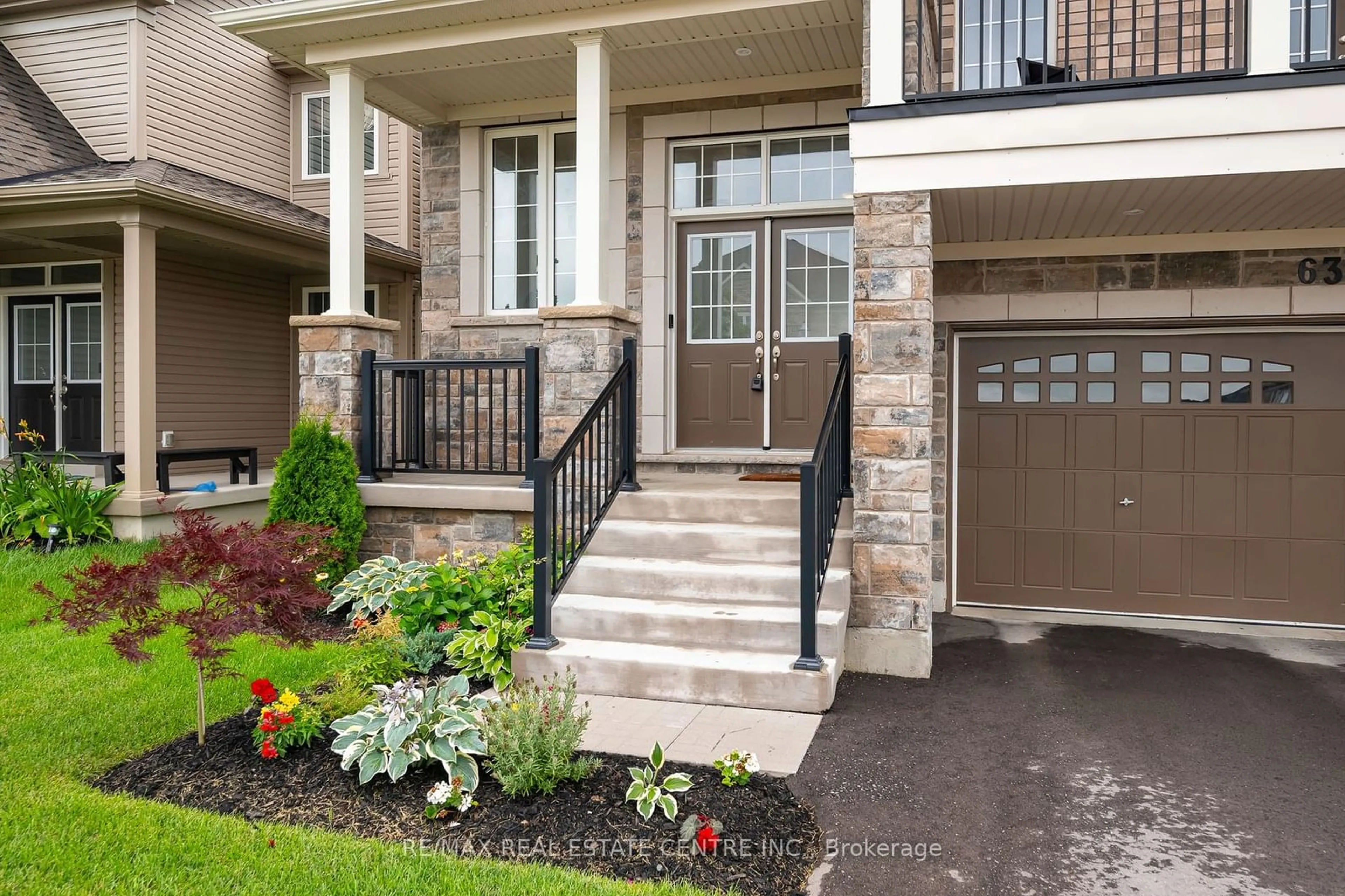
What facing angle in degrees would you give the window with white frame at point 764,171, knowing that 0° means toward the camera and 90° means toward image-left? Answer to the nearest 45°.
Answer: approximately 0°

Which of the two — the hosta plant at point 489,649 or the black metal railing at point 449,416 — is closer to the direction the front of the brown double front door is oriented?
the hosta plant

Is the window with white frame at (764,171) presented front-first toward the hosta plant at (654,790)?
yes

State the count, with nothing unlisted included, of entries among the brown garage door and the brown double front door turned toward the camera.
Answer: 2

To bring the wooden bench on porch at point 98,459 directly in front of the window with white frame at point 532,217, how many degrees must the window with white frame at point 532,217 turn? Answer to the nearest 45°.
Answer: approximately 90° to its right

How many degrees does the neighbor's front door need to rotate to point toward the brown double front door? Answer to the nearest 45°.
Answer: approximately 45° to its left

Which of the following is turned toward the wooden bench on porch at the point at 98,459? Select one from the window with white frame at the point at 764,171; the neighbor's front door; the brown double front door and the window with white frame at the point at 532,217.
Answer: the neighbor's front door

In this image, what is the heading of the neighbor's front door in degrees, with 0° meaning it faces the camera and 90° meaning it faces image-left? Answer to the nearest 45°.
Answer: approximately 0°
